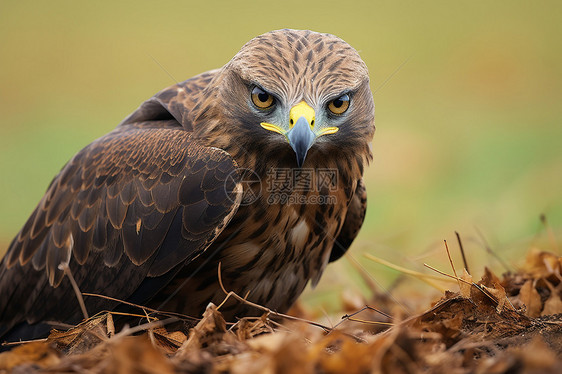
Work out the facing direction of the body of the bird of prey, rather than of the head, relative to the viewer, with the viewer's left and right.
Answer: facing the viewer and to the right of the viewer
